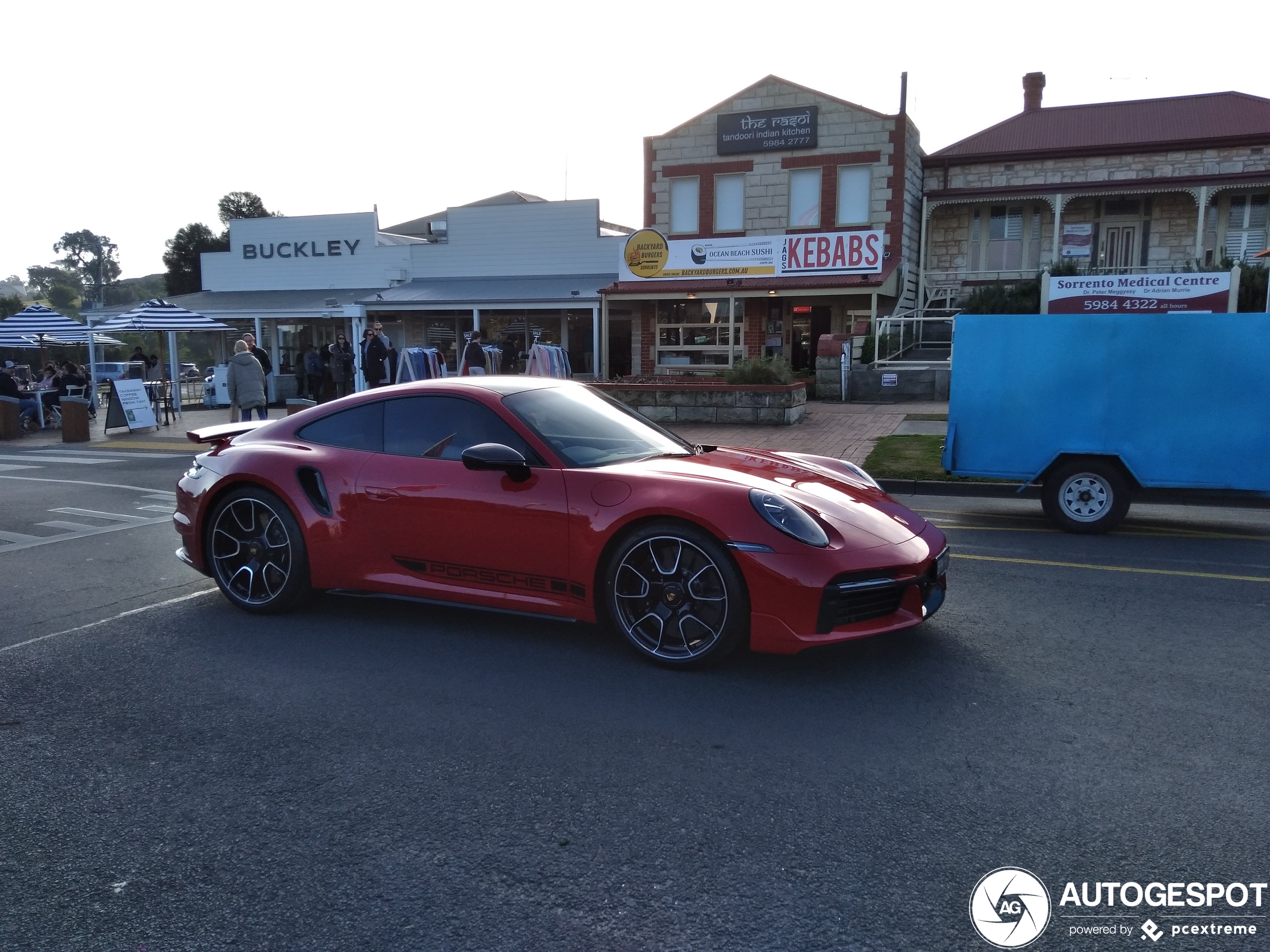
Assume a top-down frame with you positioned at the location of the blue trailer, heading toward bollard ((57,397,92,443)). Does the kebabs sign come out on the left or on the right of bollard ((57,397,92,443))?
right

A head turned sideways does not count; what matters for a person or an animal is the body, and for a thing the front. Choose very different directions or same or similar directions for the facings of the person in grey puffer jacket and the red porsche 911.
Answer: very different directions

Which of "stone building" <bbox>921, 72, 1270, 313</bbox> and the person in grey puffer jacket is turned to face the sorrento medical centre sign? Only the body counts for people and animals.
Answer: the stone building

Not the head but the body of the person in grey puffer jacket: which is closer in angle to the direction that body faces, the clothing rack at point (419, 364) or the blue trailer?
the clothing rack

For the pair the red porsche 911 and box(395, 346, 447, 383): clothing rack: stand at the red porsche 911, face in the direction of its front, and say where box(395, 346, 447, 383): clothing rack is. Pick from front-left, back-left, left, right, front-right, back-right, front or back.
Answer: back-left

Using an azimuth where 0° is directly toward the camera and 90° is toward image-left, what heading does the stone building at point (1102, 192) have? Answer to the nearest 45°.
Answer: approximately 0°

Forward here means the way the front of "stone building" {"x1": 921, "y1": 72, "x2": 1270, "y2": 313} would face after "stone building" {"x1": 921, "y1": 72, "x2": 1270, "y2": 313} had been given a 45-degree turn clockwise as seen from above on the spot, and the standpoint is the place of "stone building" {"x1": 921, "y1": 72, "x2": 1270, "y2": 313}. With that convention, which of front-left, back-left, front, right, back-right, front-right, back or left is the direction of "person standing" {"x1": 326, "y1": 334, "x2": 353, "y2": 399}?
front

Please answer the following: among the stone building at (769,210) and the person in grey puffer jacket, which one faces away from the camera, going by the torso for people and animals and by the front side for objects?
the person in grey puffer jacket

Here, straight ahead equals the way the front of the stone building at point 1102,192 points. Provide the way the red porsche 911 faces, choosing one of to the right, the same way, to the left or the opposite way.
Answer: to the left

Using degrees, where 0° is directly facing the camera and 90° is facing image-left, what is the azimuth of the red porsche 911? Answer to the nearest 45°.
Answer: approximately 315°

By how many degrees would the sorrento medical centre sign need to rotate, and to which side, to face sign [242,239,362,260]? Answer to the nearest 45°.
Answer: approximately 135° to its right

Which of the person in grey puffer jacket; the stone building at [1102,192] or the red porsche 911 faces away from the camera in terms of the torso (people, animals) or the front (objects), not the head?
the person in grey puffer jacket

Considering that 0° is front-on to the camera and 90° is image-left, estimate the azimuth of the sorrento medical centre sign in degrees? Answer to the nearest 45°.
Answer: approximately 0°

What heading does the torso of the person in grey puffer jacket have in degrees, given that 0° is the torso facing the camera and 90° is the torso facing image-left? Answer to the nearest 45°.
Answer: approximately 180°

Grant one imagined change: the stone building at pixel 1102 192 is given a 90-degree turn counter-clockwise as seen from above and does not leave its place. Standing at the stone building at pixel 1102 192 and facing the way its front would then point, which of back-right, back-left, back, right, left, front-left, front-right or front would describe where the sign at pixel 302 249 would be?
back

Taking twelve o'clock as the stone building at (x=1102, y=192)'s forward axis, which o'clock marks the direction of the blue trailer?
The blue trailer is roughly at 12 o'clock from the stone building.

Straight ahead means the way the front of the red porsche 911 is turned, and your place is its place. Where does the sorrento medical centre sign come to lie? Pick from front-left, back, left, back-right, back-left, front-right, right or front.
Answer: left
